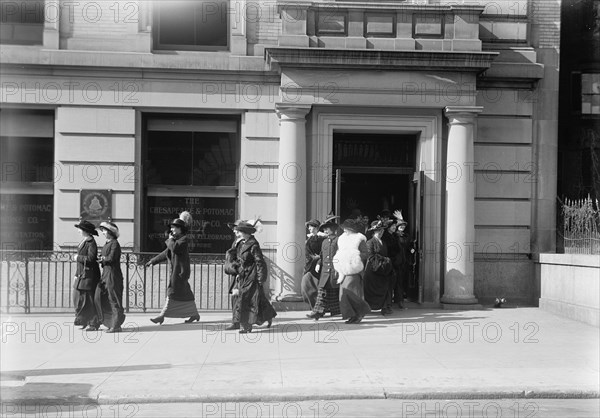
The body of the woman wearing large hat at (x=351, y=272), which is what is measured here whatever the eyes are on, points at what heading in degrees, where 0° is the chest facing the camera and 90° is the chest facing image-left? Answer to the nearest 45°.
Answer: approximately 45°

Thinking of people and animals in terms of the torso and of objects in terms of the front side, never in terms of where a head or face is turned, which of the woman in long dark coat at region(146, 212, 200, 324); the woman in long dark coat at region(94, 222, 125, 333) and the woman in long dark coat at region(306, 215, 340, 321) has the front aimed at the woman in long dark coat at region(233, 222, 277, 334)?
the woman in long dark coat at region(306, 215, 340, 321)

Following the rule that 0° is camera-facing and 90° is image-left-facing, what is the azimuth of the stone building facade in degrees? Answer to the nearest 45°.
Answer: approximately 0°

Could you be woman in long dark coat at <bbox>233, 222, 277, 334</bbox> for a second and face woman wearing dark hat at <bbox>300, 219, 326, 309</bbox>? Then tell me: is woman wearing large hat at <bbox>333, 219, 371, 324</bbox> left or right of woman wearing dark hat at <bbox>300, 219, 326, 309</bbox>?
right

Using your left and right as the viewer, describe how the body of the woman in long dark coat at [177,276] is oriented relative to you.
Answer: facing to the left of the viewer

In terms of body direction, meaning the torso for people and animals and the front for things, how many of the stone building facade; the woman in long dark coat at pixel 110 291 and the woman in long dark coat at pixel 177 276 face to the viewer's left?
2

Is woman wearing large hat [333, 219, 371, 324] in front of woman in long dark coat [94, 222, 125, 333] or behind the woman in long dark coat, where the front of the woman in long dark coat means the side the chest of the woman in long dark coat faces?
behind

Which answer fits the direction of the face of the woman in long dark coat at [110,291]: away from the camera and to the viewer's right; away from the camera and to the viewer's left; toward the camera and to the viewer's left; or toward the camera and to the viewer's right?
toward the camera and to the viewer's left

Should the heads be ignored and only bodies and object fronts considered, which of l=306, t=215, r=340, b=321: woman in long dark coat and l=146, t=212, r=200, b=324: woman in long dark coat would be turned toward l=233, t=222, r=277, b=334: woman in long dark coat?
l=306, t=215, r=340, b=321: woman in long dark coat

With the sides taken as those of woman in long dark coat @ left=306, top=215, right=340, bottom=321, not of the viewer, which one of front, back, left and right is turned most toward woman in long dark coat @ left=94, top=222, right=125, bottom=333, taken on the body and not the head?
front

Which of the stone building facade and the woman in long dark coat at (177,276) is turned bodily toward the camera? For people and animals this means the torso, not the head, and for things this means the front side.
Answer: the stone building facade

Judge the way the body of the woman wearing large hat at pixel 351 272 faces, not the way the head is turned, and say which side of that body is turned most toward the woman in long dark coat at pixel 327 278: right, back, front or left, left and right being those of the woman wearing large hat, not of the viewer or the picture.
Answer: right

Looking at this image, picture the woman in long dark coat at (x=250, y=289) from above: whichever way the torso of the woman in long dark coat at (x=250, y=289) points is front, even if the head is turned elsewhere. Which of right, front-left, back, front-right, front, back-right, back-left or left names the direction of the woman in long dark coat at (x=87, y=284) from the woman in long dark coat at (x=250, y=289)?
front-right

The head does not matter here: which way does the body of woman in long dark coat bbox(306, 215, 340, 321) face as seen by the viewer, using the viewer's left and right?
facing the viewer and to the left of the viewer

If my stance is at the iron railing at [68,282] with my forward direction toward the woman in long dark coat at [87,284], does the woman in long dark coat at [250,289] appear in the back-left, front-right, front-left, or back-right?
front-left

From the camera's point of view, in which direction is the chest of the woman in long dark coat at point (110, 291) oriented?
to the viewer's left
